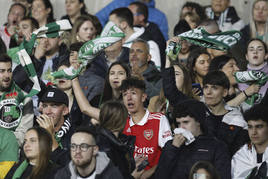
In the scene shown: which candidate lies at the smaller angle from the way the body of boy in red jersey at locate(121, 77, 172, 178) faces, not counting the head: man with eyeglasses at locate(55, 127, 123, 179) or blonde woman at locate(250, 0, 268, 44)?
the man with eyeglasses

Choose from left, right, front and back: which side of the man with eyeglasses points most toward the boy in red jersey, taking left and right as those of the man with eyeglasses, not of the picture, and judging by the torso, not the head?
back

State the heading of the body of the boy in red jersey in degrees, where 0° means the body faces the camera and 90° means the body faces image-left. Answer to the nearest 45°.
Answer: approximately 45°

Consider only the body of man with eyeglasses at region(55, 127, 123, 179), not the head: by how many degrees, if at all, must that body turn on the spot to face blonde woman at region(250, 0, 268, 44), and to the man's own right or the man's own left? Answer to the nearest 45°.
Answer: approximately 180°

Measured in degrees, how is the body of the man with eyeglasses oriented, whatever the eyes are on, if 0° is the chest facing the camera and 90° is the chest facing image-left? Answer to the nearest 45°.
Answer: approximately 45°
